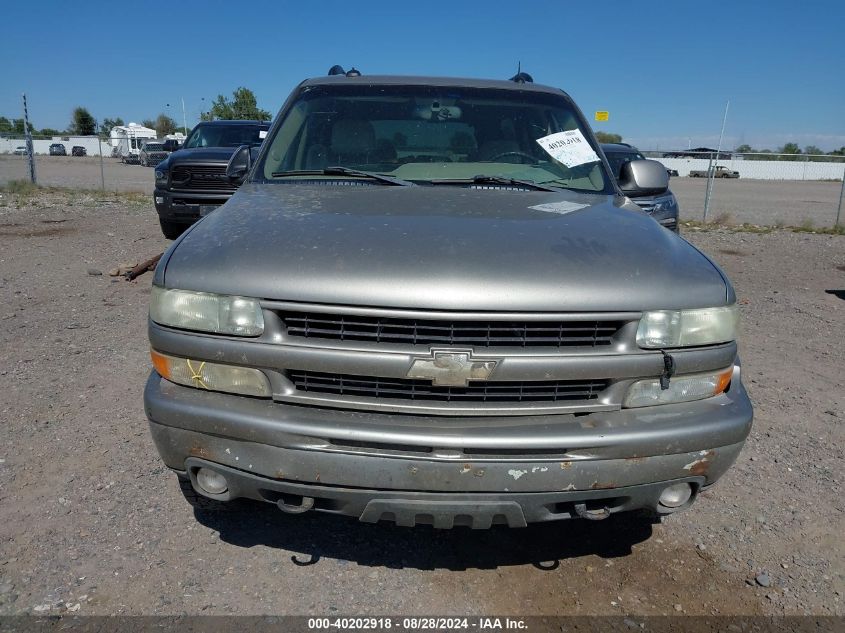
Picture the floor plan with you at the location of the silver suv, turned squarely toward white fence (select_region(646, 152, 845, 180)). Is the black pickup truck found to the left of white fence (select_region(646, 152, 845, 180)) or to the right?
left

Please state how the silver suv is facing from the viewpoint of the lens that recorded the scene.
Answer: facing the viewer

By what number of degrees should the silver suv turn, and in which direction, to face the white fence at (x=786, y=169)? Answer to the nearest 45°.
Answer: approximately 135° to its left

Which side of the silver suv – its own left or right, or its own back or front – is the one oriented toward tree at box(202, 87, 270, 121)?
back

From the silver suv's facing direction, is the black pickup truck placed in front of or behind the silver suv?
behind
